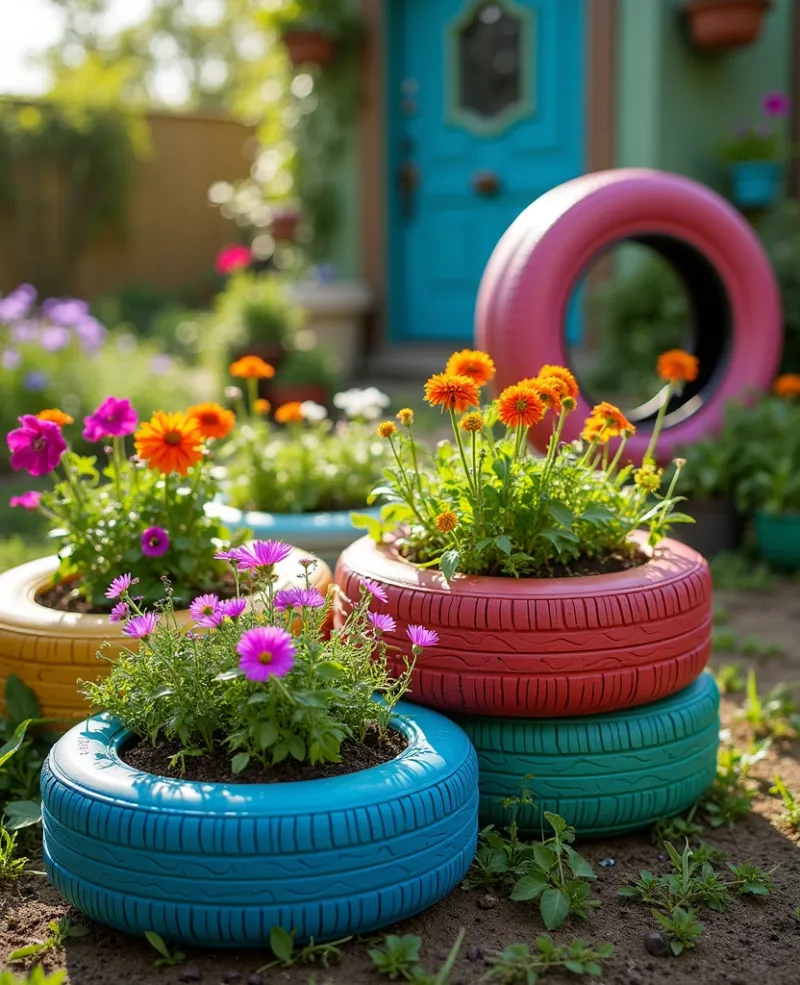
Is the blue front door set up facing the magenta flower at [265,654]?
yes

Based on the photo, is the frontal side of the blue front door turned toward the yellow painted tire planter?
yes

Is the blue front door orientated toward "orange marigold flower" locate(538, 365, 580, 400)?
yes

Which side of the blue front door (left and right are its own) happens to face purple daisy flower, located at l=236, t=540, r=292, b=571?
front

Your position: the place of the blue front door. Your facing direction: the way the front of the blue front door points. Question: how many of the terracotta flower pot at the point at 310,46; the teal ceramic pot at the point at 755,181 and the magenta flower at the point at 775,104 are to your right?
1

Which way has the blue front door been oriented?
toward the camera

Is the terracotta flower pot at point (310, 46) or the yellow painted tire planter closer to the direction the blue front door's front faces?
the yellow painted tire planter

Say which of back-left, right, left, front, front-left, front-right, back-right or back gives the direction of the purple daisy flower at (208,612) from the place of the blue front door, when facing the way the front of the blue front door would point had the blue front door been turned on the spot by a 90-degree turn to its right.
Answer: left

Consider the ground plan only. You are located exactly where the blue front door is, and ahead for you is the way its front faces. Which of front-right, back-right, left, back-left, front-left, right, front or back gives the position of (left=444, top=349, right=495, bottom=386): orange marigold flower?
front

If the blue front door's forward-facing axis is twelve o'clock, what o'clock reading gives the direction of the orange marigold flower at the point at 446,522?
The orange marigold flower is roughly at 12 o'clock from the blue front door.

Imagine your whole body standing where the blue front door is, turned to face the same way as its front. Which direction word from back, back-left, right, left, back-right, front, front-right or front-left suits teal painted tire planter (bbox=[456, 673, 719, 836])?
front

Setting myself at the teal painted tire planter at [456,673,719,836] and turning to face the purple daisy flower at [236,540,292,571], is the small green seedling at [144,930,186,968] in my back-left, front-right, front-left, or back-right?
front-left

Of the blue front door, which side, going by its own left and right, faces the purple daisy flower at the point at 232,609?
front

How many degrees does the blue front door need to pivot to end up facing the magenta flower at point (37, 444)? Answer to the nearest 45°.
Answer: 0° — it already faces it

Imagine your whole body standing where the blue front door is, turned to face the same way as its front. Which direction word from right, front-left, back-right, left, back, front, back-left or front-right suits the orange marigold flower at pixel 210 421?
front

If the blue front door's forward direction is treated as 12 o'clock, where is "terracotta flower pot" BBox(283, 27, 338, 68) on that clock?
The terracotta flower pot is roughly at 3 o'clock from the blue front door.
